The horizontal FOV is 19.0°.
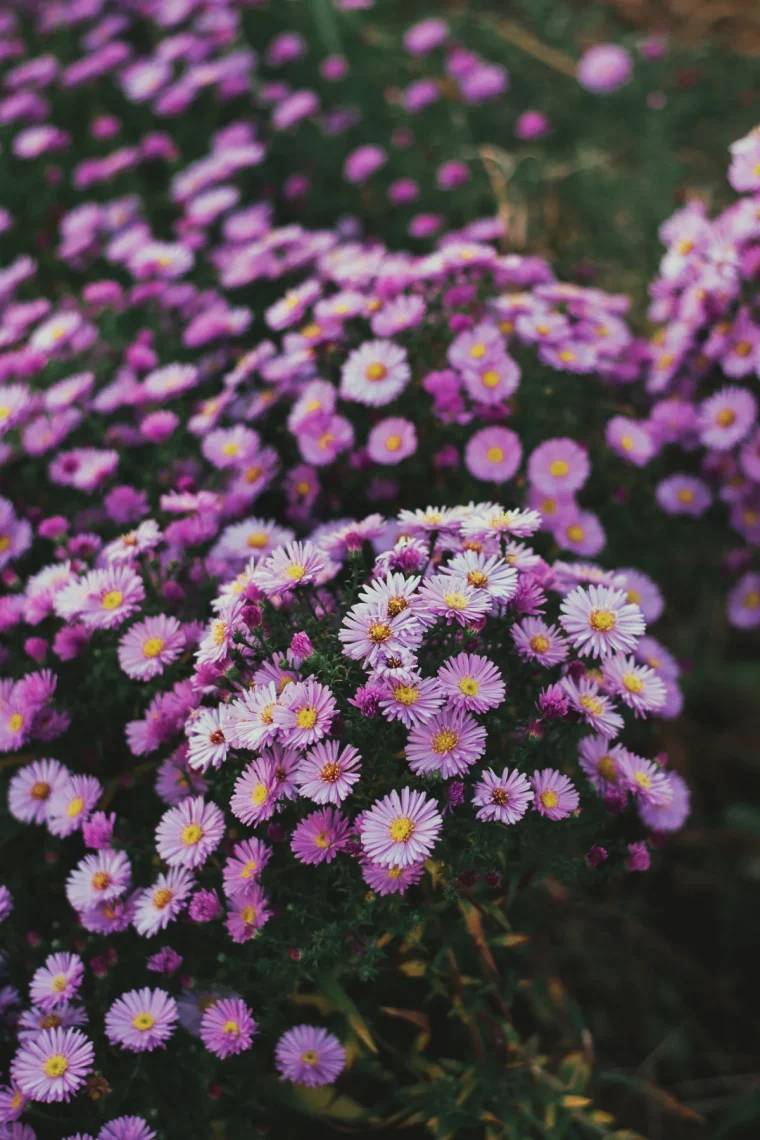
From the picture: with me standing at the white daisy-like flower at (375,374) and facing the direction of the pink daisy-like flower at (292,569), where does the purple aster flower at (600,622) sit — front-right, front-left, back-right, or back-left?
front-left

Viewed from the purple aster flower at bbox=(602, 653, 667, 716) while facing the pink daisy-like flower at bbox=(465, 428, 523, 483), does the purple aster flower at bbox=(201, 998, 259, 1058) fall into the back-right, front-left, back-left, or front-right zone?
back-left

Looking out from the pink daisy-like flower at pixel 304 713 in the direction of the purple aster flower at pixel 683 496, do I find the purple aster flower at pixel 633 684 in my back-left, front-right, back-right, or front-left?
front-right
